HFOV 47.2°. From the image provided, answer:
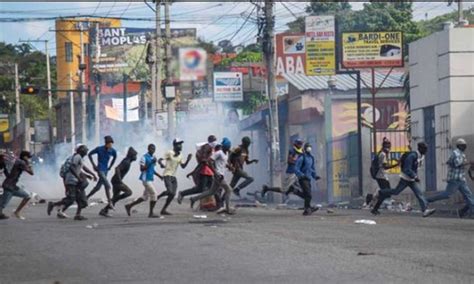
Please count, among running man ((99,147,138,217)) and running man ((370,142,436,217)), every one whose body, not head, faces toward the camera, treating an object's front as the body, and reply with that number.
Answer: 0

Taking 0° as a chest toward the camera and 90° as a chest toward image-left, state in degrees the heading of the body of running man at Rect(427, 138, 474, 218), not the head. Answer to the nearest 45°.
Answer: approximately 270°

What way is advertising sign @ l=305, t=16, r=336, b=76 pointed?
toward the camera

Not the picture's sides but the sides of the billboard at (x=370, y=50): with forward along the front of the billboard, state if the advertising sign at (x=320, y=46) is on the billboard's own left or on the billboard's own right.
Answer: on the billboard's own right
